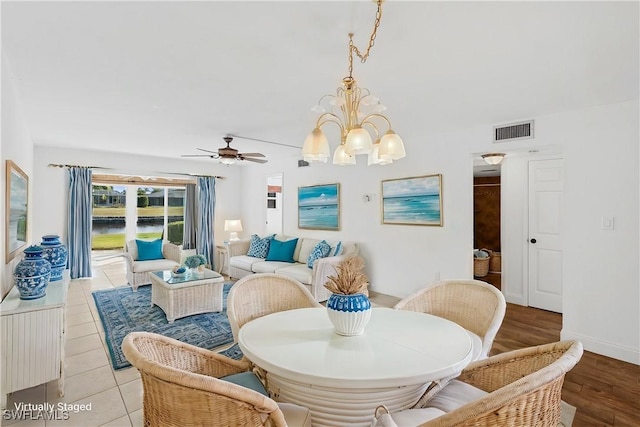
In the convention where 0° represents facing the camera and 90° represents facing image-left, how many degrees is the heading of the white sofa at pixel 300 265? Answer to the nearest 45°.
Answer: approximately 45°

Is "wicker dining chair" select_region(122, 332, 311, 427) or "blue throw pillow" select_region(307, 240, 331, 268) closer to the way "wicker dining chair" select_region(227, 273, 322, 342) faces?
the wicker dining chair

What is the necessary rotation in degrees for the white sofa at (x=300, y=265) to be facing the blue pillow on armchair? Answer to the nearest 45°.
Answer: approximately 45° to its right

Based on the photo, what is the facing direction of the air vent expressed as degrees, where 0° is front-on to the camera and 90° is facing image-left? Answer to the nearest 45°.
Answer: approximately 45°

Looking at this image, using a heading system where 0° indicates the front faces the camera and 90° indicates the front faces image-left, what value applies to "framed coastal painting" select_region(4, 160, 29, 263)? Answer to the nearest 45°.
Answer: approximately 270°

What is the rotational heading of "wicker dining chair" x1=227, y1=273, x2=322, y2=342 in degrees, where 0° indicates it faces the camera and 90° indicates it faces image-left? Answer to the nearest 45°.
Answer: approximately 315°

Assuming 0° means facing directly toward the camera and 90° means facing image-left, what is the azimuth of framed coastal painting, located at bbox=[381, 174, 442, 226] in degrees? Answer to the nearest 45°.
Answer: approximately 45°

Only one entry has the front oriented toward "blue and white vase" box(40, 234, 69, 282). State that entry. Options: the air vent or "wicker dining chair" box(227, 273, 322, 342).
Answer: the air vent
